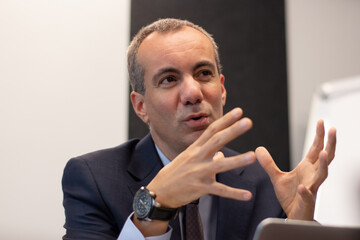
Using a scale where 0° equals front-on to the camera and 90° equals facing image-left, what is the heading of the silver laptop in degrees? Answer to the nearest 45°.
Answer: approximately 180°

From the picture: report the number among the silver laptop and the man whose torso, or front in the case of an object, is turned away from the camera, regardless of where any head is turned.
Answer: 1

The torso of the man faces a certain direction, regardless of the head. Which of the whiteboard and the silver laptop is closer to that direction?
the silver laptop

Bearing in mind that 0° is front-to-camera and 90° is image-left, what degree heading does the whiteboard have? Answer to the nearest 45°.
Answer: approximately 45°

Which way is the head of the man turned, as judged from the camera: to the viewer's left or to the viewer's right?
to the viewer's right

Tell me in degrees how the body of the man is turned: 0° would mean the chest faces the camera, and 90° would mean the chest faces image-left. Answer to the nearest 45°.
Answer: approximately 315°
